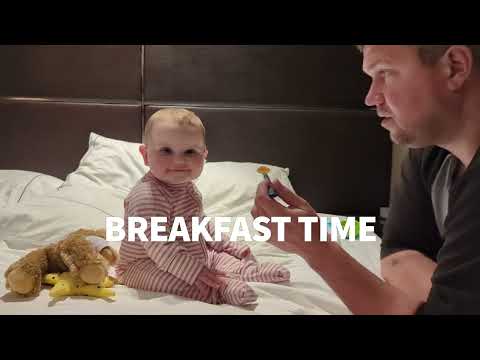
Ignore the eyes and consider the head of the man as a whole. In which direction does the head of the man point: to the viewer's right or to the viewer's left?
to the viewer's left

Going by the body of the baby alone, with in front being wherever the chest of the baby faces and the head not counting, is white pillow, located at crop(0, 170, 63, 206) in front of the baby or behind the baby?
behind

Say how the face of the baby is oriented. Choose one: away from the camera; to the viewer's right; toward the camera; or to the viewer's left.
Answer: toward the camera

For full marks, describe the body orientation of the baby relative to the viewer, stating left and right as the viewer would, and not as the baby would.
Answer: facing the viewer and to the right of the viewer
